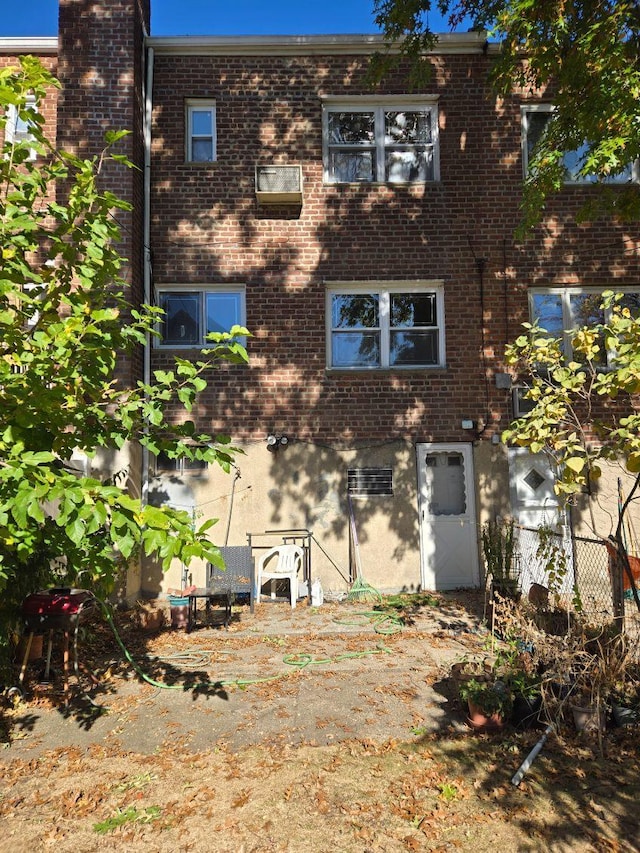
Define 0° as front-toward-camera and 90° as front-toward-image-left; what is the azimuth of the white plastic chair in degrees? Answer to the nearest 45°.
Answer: approximately 45°

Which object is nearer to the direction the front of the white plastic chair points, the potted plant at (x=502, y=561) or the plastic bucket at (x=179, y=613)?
the plastic bucket
